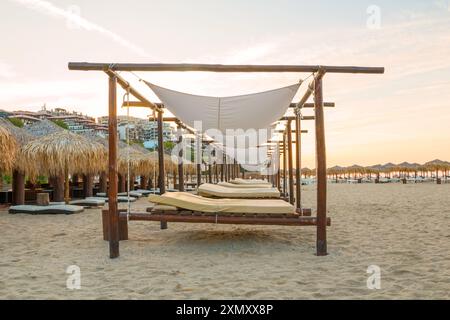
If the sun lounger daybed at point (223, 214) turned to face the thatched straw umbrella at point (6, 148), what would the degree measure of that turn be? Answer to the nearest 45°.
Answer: approximately 135° to its left

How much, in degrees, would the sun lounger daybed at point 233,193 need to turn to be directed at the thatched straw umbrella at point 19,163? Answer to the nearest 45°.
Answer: approximately 135° to its left

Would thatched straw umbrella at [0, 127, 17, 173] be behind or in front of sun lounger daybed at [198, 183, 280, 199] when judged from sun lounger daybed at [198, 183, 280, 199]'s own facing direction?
behind

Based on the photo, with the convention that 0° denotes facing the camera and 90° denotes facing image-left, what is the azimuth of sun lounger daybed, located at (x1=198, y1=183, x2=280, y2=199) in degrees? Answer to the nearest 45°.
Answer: approximately 270°

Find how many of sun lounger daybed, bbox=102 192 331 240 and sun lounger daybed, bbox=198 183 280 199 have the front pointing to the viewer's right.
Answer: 2

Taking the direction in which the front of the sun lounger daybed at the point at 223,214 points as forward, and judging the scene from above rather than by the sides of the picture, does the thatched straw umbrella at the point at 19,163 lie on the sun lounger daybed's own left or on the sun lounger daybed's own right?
on the sun lounger daybed's own left

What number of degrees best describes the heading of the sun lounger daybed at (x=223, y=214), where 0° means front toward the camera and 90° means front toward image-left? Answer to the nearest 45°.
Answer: approximately 270°

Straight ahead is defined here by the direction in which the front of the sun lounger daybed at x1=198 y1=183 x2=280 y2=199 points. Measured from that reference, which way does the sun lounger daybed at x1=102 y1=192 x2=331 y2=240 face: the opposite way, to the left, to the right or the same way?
the same way

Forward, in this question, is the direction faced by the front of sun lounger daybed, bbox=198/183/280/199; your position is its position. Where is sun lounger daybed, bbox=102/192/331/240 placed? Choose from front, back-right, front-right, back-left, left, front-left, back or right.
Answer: right

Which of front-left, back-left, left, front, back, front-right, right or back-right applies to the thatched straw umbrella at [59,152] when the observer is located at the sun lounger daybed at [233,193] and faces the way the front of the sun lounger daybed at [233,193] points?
back-left
